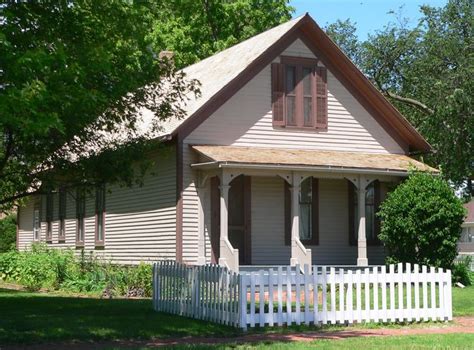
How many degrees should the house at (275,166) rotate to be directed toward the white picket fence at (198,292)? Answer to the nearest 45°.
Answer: approximately 45° to its right

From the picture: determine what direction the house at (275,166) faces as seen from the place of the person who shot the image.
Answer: facing the viewer and to the right of the viewer

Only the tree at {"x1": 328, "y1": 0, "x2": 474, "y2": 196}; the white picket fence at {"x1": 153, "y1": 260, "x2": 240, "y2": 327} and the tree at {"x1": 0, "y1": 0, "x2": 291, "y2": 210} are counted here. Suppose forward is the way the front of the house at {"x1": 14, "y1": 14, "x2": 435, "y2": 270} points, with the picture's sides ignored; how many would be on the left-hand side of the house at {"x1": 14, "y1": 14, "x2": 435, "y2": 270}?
1

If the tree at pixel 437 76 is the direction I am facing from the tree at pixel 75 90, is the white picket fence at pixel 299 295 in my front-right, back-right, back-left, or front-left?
front-right

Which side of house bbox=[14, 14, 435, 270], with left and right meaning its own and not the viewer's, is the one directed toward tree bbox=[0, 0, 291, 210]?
right

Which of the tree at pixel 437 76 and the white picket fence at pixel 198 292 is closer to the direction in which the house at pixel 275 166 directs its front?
the white picket fence

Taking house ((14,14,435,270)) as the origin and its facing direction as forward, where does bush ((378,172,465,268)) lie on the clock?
The bush is roughly at 11 o'clock from the house.

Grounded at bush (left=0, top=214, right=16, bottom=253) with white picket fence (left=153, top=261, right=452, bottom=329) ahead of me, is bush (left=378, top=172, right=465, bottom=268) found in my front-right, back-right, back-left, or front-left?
front-left

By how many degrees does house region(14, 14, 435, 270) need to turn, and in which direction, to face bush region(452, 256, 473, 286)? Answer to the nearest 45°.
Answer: approximately 45° to its left

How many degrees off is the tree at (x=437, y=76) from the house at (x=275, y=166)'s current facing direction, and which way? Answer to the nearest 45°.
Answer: approximately 90° to its left

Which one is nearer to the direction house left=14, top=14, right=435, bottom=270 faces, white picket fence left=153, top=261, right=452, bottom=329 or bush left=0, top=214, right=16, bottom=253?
the white picket fence
